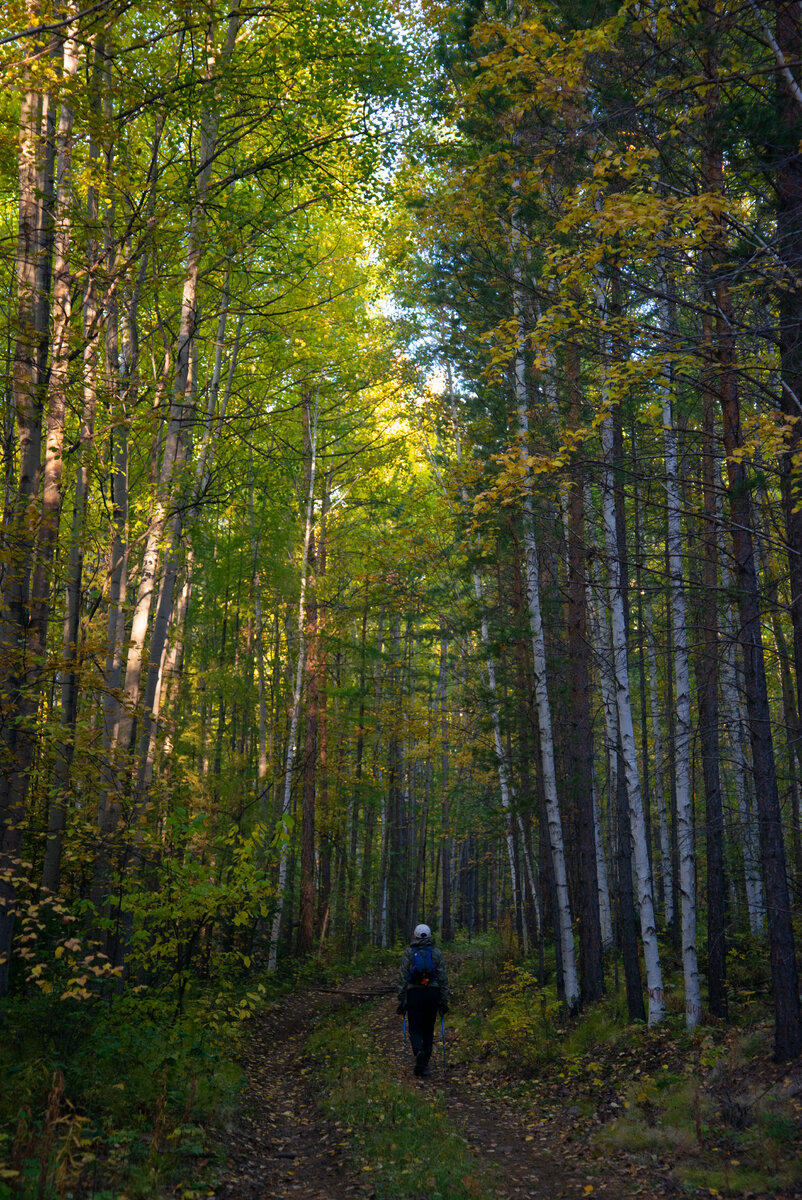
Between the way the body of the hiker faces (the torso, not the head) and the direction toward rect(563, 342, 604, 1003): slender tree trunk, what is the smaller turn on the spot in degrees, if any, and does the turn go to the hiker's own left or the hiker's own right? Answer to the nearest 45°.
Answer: approximately 45° to the hiker's own right

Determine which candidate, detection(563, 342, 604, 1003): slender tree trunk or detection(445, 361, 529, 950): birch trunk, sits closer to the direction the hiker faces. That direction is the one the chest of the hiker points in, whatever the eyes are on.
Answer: the birch trunk

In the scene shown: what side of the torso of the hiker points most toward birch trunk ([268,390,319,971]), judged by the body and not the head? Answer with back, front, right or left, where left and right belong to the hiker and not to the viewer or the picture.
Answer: front

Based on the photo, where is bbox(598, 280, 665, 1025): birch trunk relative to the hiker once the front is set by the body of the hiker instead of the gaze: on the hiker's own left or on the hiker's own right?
on the hiker's own right

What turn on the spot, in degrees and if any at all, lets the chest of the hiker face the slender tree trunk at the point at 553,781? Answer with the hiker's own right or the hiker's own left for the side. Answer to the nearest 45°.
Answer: approximately 45° to the hiker's own right

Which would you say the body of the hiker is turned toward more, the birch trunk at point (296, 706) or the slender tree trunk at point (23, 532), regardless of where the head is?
the birch trunk

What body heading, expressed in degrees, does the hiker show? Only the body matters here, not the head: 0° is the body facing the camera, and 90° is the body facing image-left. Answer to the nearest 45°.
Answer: approximately 180°

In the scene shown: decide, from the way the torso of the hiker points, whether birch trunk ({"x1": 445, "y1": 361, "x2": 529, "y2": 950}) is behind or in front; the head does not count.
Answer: in front
